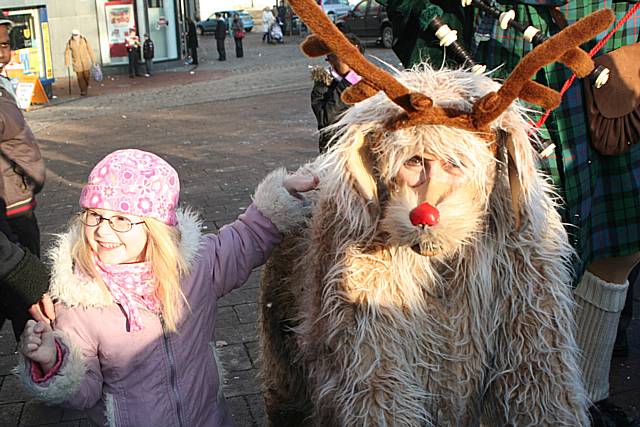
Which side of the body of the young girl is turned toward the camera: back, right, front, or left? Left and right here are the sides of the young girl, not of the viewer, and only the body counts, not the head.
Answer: front

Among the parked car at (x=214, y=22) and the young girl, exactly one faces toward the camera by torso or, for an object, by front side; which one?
the young girl

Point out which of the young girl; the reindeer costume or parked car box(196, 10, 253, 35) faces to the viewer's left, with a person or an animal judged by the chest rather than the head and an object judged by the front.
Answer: the parked car

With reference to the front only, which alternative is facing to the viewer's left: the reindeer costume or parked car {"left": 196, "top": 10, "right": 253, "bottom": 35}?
the parked car

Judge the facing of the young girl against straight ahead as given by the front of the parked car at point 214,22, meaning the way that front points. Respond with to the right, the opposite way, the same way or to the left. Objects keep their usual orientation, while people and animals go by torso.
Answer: to the left

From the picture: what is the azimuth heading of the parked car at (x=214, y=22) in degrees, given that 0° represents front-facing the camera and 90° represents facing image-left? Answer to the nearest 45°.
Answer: approximately 90°

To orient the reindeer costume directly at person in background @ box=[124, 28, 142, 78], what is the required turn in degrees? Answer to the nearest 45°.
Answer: approximately 135° to its right

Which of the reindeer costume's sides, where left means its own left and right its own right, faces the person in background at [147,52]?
back

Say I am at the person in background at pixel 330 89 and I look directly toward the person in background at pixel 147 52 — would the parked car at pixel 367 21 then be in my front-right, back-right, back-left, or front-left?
front-right

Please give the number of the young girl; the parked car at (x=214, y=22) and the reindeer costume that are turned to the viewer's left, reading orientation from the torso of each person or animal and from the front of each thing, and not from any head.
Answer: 1

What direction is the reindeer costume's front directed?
toward the camera

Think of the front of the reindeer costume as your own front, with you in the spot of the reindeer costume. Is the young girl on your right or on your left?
on your right

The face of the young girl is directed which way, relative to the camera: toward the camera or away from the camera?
toward the camera

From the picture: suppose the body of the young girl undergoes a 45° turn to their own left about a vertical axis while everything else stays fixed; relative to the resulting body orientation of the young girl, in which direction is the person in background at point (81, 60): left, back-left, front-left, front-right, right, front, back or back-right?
back-left

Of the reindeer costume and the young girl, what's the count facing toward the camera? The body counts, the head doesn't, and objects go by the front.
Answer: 2

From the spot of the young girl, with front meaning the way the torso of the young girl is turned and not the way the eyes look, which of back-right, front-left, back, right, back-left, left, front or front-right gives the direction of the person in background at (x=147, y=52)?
back

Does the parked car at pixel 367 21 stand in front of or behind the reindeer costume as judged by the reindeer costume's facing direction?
behind
